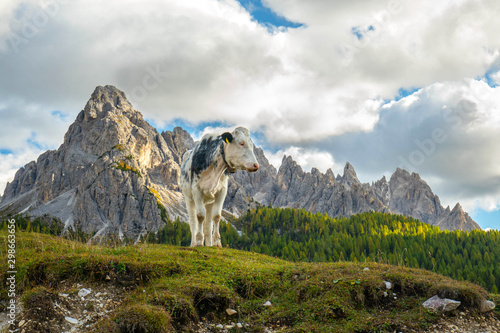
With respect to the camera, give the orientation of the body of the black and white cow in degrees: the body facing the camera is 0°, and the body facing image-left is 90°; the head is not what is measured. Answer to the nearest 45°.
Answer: approximately 315°

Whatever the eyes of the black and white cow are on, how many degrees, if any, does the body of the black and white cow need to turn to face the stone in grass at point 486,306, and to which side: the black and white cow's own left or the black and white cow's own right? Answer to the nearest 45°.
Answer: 0° — it already faces it

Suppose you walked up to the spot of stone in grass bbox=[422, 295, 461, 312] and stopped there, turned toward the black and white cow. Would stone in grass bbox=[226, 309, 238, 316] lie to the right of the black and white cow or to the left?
left

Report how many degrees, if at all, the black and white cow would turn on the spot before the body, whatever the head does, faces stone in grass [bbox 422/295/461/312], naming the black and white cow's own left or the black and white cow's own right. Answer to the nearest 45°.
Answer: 0° — it already faces it

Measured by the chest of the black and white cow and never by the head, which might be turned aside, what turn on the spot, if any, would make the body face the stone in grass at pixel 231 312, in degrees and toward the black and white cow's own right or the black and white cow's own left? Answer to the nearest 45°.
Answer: approximately 45° to the black and white cow's own right
